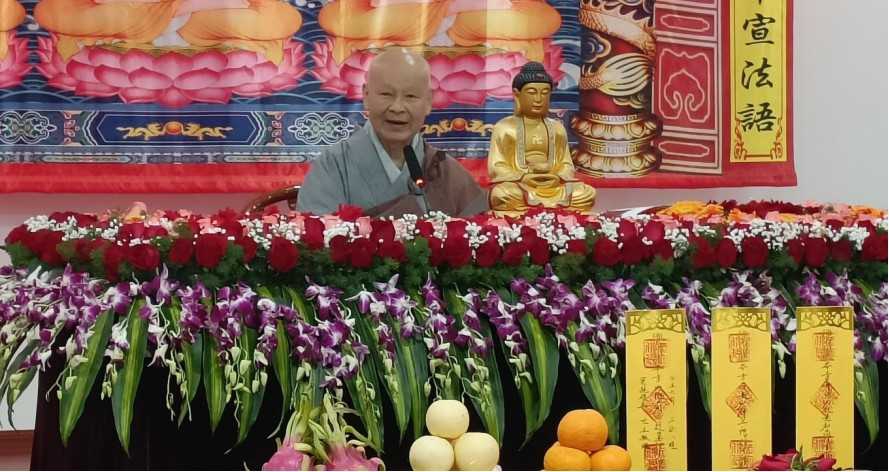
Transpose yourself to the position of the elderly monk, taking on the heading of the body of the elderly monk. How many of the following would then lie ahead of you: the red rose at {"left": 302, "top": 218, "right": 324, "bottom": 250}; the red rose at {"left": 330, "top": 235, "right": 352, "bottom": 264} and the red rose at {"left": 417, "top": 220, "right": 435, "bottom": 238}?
3

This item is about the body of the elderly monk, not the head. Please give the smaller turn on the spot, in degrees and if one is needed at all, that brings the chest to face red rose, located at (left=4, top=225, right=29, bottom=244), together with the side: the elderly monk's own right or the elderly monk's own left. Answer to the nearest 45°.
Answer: approximately 45° to the elderly monk's own right

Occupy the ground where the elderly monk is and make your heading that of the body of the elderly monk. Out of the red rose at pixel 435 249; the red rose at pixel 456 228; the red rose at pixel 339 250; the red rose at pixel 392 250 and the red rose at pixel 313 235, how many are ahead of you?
5

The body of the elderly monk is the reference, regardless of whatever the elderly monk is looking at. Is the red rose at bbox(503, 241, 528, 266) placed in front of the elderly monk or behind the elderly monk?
in front

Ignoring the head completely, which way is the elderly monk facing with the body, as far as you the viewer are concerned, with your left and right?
facing the viewer

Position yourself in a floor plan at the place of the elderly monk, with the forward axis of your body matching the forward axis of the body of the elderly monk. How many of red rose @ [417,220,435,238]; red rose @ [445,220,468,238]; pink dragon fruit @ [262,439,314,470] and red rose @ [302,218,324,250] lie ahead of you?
4

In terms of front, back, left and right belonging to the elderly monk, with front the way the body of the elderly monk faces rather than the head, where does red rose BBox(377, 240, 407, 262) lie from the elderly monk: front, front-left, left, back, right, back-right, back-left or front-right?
front

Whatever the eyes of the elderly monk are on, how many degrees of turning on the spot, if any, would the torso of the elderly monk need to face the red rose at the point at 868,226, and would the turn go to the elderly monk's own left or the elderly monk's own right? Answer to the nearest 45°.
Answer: approximately 45° to the elderly monk's own left

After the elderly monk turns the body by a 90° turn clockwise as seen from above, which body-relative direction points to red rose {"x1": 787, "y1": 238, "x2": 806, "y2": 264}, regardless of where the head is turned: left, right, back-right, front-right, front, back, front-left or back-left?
back-left

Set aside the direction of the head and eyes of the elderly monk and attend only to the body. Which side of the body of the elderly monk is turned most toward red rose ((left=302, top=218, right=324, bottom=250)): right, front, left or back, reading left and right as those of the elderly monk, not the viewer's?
front

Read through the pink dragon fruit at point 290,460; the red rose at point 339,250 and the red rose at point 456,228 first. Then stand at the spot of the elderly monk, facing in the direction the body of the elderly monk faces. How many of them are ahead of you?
3

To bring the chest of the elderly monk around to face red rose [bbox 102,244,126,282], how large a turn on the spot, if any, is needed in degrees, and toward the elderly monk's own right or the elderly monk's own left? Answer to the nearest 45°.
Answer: approximately 45° to the elderly monk's own right

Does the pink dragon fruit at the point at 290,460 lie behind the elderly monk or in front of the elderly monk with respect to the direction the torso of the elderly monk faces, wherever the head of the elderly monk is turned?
in front

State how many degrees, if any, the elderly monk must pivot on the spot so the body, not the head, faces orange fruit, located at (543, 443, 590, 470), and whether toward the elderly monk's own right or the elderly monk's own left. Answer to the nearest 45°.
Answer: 0° — they already face it

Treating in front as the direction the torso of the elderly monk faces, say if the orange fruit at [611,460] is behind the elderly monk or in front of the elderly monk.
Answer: in front

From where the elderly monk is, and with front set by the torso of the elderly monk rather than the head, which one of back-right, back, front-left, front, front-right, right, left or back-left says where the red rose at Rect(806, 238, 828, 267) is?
front-left
